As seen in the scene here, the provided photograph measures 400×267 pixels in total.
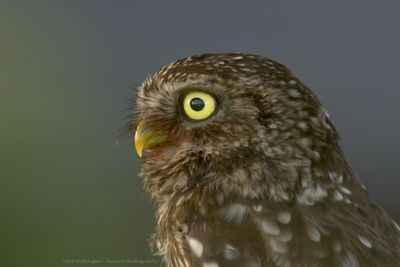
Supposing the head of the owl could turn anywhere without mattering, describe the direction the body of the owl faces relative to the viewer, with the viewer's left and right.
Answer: facing to the left of the viewer
